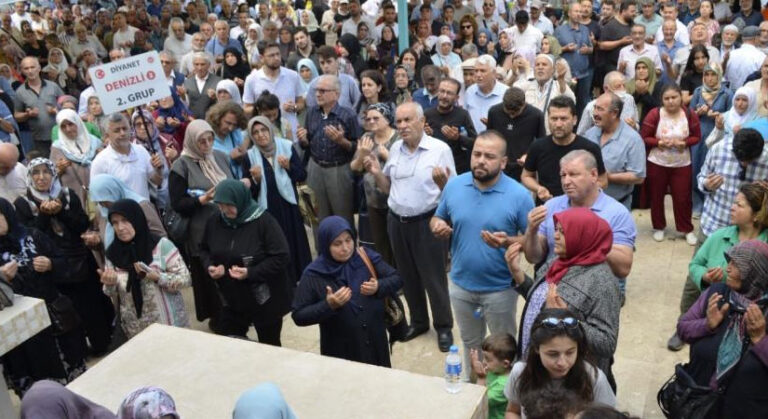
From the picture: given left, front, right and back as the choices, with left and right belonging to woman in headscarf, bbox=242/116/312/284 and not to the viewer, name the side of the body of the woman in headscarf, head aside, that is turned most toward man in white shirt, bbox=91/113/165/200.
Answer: right

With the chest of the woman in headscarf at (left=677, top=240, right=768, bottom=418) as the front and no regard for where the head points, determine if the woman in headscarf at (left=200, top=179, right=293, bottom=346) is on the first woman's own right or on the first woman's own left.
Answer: on the first woman's own right

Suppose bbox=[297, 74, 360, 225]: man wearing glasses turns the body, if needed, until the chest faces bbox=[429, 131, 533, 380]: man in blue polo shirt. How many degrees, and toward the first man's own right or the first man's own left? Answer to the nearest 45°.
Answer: approximately 45° to the first man's own left

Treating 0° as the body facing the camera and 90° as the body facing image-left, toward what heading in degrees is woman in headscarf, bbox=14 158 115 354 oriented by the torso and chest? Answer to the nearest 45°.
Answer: approximately 0°

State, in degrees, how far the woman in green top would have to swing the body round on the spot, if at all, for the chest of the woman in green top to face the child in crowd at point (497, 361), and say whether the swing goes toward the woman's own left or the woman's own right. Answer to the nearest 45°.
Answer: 0° — they already face them

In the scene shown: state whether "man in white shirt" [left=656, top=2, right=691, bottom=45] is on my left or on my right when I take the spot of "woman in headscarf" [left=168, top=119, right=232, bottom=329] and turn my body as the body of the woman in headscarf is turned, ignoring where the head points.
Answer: on my left

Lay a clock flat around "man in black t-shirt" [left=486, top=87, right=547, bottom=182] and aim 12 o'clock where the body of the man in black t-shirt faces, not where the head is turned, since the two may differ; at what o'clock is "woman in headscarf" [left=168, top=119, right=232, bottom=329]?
The woman in headscarf is roughly at 2 o'clock from the man in black t-shirt.

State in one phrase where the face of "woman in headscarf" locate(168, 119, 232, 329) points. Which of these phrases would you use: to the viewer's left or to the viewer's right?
to the viewer's right

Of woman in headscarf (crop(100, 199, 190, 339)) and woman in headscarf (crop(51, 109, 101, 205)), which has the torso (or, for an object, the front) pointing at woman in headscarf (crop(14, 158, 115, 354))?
woman in headscarf (crop(51, 109, 101, 205))

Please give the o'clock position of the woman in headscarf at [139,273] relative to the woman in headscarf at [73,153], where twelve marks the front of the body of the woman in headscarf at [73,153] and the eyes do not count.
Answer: the woman in headscarf at [139,273] is roughly at 12 o'clock from the woman in headscarf at [73,153].

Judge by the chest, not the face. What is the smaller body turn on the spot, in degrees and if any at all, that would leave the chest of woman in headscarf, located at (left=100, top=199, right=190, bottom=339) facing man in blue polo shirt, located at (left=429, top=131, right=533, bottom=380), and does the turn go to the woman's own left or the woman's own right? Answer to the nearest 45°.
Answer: approximately 90° to the woman's own left

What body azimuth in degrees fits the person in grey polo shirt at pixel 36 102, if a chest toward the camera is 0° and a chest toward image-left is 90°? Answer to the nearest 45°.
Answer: approximately 0°

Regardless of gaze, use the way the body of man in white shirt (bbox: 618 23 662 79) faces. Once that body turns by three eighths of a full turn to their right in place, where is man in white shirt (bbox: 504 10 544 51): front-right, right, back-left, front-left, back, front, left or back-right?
front

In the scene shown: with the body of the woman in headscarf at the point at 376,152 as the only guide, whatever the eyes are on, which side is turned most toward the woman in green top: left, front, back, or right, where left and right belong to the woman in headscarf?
left

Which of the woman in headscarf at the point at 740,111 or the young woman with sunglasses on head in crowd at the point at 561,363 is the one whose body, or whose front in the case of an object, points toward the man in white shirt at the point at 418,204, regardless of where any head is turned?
the woman in headscarf

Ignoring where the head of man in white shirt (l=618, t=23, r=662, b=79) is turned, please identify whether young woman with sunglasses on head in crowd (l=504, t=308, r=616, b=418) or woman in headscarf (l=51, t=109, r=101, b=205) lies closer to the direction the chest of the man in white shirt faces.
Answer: the young woman with sunglasses on head in crowd
